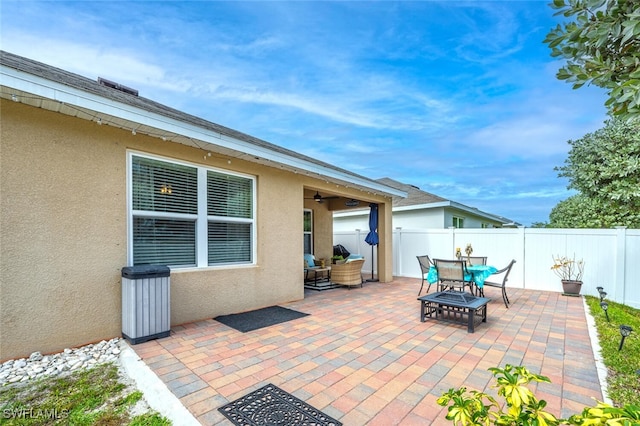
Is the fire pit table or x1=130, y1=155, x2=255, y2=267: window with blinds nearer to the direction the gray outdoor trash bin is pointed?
the fire pit table

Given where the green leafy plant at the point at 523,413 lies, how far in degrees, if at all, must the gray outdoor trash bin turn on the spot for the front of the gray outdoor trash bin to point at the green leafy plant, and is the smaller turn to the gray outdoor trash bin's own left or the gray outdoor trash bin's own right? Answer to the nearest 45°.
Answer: approximately 45° to the gray outdoor trash bin's own right

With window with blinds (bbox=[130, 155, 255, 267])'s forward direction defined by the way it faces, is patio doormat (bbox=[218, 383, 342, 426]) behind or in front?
in front

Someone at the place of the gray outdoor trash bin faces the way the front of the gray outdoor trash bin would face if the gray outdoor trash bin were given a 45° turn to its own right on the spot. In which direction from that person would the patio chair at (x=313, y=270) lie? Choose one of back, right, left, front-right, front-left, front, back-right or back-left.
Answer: back-left

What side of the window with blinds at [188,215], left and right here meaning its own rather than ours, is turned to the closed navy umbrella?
left

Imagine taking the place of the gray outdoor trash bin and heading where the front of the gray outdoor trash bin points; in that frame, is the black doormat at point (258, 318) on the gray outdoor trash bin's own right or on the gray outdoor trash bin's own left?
on the gray outdoor trash bin's own left

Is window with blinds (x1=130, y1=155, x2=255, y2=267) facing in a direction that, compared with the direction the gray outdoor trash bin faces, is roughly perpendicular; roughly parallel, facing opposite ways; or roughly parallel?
roughly parallel

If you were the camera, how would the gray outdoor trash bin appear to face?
facing the viewer and to the right of the viewer

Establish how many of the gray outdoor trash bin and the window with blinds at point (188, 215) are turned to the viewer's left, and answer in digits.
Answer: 0

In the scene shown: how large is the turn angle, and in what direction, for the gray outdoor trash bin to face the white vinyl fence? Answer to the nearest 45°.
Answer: approximately 45° to its left
